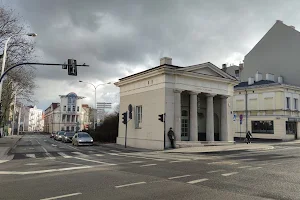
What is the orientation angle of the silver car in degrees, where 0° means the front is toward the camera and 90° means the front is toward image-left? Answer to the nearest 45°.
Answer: approximately 315°

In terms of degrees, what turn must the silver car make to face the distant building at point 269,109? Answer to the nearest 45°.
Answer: approximately 45° to its left

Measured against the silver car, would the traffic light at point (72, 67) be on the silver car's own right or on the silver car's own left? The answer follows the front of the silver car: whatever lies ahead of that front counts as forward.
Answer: on the silver car's own right
